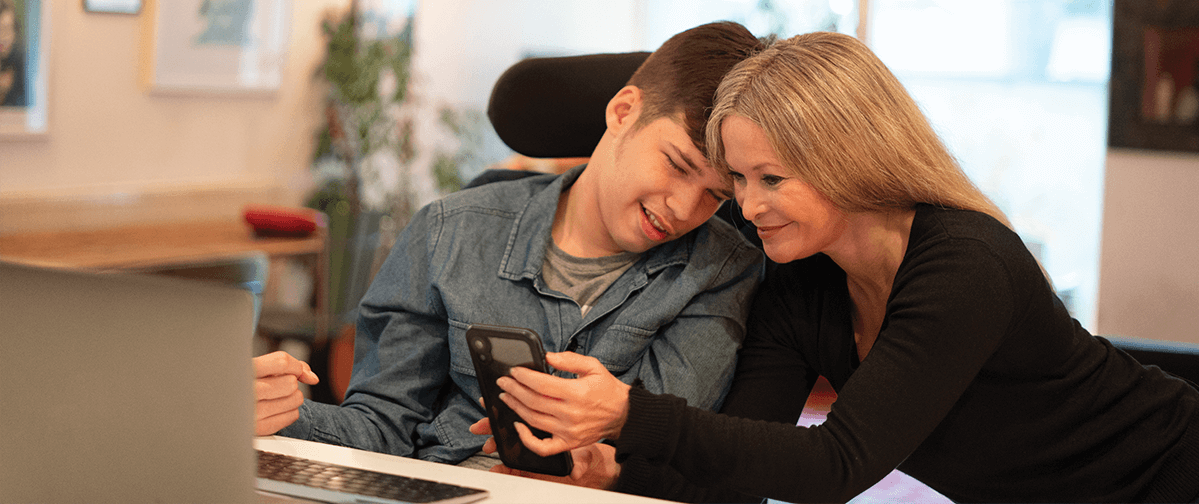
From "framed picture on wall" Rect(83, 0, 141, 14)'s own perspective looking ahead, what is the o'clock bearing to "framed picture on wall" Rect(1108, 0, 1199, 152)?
"framed picture on wall" Rect(1108, 0, 1199, 152) is roughly at 10 o'clock from "framed picture on wall" Rect(83, 0, 141, 14).

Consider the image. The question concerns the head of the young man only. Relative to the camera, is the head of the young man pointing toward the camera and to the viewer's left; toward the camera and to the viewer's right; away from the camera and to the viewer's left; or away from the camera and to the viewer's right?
toward the camera and to the viewer's right

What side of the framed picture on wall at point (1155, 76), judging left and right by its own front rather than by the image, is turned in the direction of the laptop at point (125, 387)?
front

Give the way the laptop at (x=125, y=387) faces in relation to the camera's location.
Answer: facing away from the viewer and to the right of the viewer

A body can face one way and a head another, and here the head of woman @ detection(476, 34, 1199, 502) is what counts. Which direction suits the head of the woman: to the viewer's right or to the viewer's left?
to the viewer's left

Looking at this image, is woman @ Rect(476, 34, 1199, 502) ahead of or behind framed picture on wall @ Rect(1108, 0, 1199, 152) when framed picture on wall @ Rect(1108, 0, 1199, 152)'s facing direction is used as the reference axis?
ahead

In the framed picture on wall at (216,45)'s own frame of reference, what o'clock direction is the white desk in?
The white desk is roughly at 12 o'clock from the framed picture on wall.

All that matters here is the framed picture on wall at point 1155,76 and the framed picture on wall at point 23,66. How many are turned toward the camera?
2

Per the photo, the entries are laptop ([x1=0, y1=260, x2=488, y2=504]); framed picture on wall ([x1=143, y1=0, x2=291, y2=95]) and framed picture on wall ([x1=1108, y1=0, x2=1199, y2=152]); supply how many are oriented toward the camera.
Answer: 2
